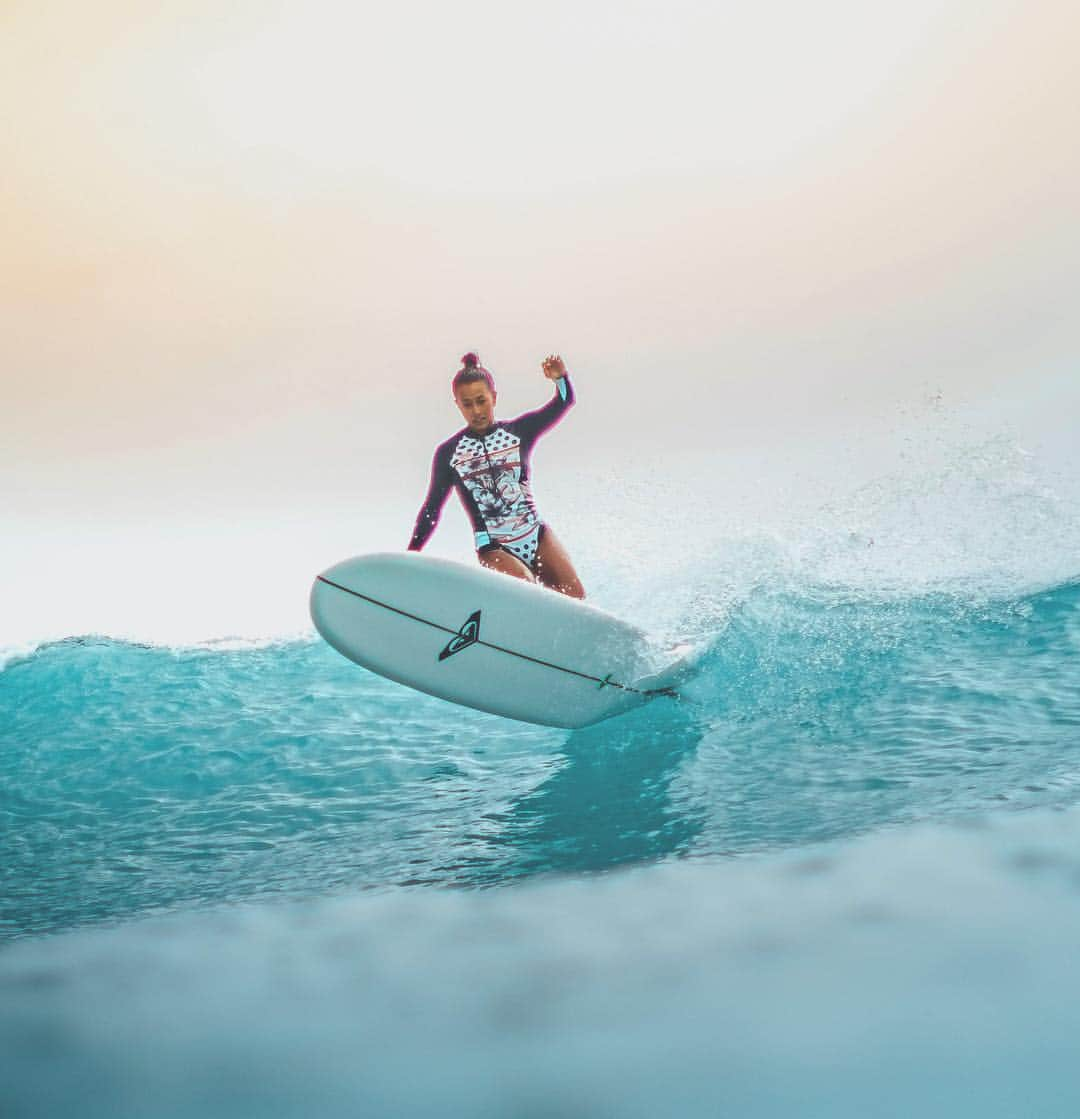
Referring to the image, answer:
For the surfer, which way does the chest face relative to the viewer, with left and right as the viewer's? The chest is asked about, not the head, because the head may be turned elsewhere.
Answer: facing the viewer
